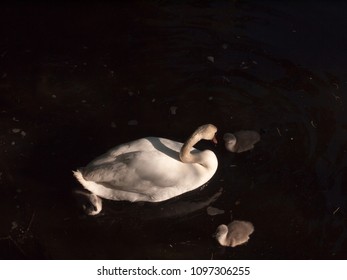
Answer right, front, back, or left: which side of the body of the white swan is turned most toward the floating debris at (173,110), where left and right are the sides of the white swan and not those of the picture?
left

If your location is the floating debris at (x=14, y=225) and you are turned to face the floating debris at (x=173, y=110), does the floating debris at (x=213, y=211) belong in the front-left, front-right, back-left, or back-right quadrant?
front-right

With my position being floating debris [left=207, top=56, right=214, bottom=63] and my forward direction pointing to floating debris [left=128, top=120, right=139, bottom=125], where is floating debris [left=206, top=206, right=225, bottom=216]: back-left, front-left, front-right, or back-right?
front-left

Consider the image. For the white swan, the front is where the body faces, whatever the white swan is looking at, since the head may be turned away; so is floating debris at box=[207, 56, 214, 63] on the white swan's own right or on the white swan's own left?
on the white swan's own left

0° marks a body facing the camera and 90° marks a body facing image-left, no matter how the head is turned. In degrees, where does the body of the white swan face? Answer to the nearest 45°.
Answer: approximately 270°

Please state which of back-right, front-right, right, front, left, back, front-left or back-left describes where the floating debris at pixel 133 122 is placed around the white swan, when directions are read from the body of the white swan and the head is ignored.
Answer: left

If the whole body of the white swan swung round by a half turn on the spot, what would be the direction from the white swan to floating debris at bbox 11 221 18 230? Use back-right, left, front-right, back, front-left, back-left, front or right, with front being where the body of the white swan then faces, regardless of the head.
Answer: front
